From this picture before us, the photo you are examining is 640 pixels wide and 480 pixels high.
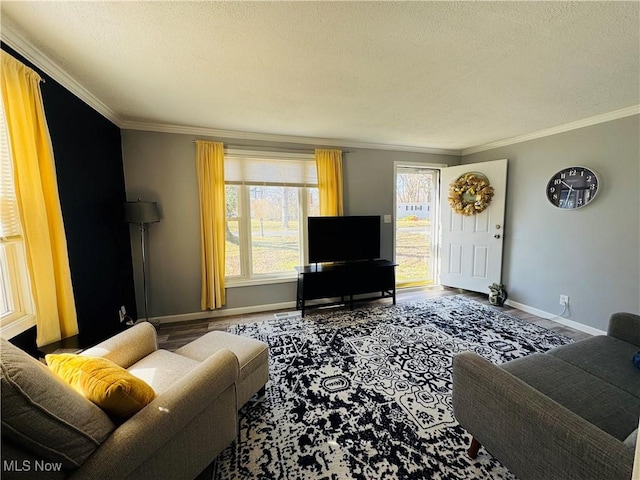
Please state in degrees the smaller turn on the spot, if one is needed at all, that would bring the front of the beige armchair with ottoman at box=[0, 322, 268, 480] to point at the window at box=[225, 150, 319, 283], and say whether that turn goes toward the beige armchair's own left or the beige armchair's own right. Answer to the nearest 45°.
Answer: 0° — it already faces it

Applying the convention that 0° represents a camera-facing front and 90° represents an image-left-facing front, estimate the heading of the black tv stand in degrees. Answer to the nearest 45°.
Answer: approximately 0°

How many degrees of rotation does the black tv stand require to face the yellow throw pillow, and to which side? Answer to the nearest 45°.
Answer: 0° — it already faces it

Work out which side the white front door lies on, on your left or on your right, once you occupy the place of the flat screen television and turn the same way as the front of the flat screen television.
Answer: on your left

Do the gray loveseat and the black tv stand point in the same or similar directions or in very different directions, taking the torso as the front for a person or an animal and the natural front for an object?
very different directions
